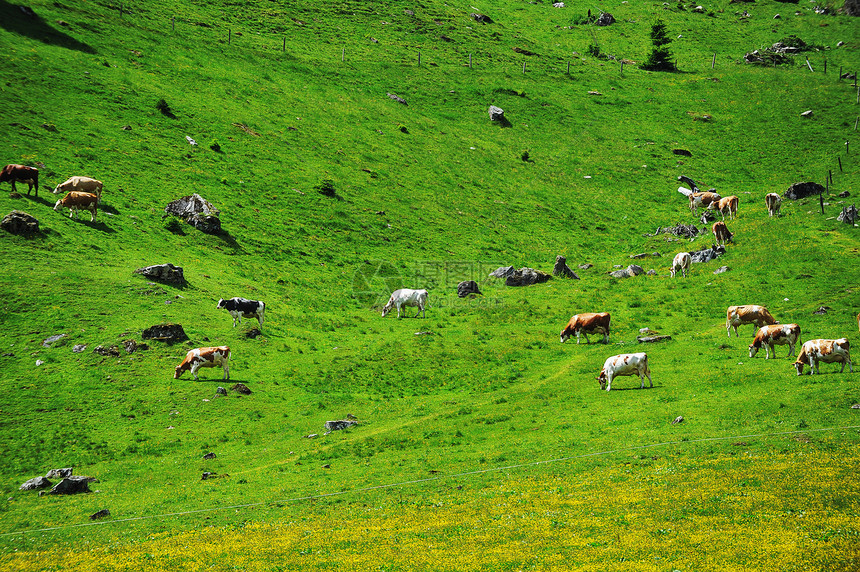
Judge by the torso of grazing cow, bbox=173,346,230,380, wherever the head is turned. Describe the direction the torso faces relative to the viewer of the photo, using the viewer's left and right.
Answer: facing to the left of the viewer

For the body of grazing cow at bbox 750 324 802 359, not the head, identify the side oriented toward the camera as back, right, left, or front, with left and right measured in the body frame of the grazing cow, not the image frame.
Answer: left

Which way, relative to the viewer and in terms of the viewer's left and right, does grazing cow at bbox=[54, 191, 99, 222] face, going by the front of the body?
facing to the left of the viewer

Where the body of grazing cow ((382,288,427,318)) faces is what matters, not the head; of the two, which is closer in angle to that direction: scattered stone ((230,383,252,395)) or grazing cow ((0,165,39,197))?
the grazing cow

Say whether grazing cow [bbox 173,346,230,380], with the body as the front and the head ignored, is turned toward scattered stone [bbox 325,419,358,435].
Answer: no

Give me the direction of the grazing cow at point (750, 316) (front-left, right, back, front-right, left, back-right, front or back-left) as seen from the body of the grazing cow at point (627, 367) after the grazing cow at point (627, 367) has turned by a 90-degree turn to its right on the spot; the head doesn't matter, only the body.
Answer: front-right

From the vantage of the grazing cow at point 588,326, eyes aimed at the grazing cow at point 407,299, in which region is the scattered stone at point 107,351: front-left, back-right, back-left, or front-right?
front-left

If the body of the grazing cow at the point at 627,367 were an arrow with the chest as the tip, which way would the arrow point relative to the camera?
to the viewer's left

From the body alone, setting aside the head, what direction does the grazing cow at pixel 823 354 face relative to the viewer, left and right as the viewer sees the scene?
facing to the left of the viewer

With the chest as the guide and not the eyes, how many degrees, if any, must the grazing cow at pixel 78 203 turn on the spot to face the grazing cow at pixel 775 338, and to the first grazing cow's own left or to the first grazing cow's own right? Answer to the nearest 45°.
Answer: approximately 135° to the first grazing cow's own left

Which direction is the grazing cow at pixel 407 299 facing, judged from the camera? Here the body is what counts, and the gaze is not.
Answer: to the viewer's left
